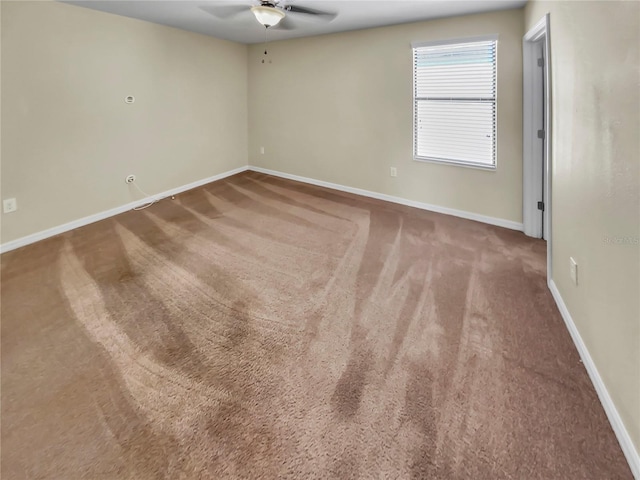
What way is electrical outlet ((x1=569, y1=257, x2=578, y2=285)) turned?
to the viewer's left
